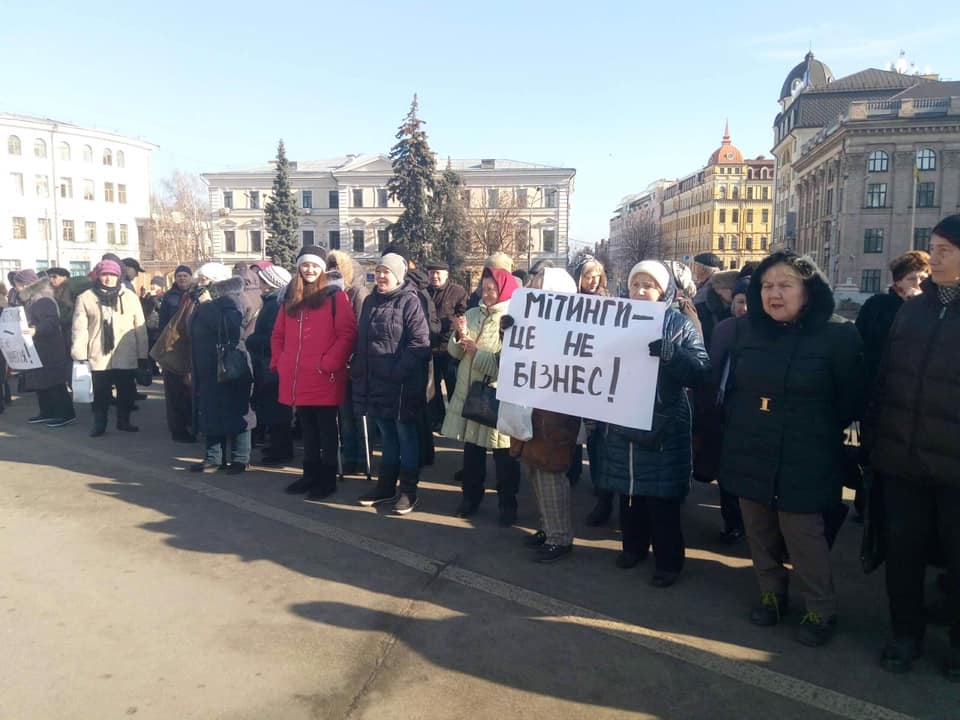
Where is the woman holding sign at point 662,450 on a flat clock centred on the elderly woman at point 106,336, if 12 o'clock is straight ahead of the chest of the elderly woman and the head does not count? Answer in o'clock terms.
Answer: The woman holding sign is roughly at 11 o'clock from the elderly woman.

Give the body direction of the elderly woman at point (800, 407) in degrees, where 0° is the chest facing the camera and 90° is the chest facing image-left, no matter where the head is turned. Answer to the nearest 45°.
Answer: approximately 45°

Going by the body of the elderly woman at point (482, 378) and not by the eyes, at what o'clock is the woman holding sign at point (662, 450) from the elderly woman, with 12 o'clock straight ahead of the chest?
The woman holding sign is roughly at 9 o'clock from the elderly woman.

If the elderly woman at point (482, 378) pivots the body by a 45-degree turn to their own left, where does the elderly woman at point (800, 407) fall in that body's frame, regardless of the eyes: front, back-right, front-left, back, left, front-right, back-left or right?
front-left

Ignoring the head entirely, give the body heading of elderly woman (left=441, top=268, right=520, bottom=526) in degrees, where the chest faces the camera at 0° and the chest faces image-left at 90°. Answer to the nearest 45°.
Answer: approximately 45°

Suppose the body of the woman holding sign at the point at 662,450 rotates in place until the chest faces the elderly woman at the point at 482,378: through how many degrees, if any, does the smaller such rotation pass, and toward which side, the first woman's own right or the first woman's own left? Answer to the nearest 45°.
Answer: approximately 90° to the first woman's own right

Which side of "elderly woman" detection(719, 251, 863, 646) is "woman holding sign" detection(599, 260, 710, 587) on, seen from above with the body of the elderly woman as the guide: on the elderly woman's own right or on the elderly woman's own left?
on the elderly woman's own right

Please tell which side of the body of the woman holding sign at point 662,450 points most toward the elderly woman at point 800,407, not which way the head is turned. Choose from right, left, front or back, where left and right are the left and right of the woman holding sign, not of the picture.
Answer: left

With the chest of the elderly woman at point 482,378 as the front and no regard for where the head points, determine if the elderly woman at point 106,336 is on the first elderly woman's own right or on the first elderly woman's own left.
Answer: on the first elderly woman's own right

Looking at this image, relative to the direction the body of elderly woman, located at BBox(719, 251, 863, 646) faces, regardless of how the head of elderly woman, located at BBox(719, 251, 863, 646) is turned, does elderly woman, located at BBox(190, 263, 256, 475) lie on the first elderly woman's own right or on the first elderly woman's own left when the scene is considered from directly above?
on the first elderly woman's own right
